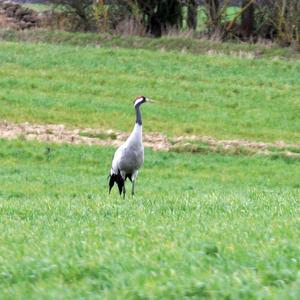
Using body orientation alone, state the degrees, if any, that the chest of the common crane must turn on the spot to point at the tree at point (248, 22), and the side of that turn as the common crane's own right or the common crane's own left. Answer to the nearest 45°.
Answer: approximately 135° to the common crane's own left

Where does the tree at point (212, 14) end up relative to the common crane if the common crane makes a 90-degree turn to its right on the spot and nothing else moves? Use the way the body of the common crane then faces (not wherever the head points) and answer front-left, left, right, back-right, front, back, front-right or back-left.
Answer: back-right

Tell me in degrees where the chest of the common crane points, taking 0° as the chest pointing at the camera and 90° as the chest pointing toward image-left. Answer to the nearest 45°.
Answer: approximately 315°

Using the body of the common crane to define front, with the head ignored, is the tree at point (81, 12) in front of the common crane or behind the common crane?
behind

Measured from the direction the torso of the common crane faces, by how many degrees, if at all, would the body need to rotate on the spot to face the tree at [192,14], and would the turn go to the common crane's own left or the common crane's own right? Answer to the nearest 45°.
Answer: approximately 135° to the common crane's own left

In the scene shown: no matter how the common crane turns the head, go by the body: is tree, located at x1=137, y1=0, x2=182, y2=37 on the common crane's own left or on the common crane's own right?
on the common crane's own left
